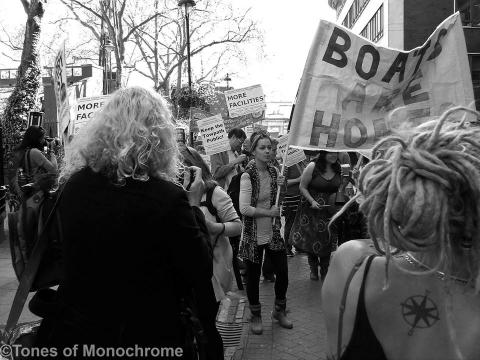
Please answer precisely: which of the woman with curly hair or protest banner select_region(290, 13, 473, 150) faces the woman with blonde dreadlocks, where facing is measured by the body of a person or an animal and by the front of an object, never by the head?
the protest banner

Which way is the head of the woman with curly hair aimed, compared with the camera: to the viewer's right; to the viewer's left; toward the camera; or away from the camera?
away from the camera

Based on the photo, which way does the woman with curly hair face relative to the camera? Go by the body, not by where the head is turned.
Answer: away from the camera

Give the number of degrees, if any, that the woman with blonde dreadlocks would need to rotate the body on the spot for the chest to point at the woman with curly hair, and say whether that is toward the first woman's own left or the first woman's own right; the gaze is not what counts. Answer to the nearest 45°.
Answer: approximately 90° to the first woman's own left

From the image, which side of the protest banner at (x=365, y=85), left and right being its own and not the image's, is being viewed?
front

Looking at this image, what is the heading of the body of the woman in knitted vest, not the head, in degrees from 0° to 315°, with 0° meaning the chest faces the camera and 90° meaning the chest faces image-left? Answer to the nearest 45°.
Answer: approximately 315°

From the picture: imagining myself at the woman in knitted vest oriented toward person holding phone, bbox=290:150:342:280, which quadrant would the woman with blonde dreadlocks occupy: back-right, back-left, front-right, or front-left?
back-right

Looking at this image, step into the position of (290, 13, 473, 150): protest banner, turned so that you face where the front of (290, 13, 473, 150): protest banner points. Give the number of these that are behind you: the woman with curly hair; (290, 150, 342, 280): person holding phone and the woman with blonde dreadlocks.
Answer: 1

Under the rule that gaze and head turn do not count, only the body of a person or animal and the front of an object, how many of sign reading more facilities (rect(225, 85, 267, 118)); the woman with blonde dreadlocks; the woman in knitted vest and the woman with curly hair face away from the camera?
2

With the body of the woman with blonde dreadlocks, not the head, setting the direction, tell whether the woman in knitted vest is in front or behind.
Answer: in front

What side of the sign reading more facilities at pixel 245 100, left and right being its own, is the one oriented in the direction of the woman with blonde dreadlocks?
front

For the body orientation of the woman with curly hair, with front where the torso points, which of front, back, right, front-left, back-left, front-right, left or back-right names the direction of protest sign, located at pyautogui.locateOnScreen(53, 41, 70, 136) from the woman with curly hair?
front

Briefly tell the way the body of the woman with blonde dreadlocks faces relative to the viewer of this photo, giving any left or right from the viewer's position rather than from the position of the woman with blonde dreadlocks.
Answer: facing away from the viewer

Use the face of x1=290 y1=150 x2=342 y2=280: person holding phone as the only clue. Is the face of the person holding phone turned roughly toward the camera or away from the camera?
toward the camera

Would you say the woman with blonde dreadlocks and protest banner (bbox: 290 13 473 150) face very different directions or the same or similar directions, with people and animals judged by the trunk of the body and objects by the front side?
very different directions

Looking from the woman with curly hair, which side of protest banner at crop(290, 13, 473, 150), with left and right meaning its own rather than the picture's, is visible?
front

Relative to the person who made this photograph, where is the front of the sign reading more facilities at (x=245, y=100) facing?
facing the viewer

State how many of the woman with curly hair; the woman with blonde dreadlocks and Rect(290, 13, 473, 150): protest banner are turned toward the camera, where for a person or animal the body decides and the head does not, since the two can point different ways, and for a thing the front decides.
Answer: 1
